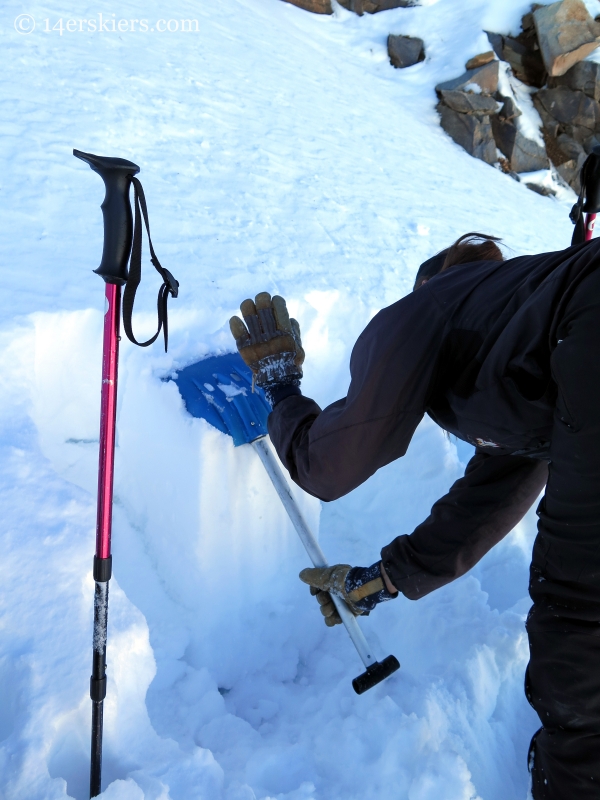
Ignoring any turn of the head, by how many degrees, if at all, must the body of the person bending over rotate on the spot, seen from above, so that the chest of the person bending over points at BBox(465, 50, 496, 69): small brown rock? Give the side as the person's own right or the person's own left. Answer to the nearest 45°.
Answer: approximately 90° to the person's own right

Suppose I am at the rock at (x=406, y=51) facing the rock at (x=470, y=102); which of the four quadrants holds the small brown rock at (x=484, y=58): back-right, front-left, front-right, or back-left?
front-left

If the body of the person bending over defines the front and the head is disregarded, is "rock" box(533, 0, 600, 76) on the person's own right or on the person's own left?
on the person's own right

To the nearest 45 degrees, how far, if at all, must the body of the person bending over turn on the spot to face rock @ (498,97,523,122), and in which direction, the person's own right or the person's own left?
approximately 90° to the person's own right

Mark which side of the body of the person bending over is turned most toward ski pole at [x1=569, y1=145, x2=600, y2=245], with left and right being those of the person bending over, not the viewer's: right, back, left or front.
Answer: right

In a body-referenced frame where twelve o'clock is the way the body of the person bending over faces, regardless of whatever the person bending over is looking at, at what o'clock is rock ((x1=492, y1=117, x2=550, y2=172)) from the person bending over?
The rock is roughly at 3 o'clock from the person bending over.

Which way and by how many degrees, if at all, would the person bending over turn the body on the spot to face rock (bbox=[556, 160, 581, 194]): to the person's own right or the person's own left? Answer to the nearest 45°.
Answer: approximately 90° to the person's own right

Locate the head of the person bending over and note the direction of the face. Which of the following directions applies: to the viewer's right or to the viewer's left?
to the viewer's left

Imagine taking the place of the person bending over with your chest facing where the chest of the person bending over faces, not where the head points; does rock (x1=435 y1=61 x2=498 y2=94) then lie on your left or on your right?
on your right

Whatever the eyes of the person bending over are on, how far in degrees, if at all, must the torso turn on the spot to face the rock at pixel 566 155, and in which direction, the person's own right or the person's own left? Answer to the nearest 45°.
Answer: approximately 90° to the person's own right

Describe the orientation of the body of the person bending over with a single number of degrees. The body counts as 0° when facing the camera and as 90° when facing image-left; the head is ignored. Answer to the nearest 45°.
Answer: approximately 90°

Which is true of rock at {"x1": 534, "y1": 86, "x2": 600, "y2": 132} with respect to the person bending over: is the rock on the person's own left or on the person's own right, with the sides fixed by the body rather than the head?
on the person's own right

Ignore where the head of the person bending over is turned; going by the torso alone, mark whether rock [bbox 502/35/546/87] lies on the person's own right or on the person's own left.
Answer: on the person's own right

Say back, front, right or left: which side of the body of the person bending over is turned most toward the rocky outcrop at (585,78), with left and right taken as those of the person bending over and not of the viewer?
right

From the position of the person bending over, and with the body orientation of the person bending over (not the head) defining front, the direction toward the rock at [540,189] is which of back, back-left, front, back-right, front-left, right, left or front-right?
right
